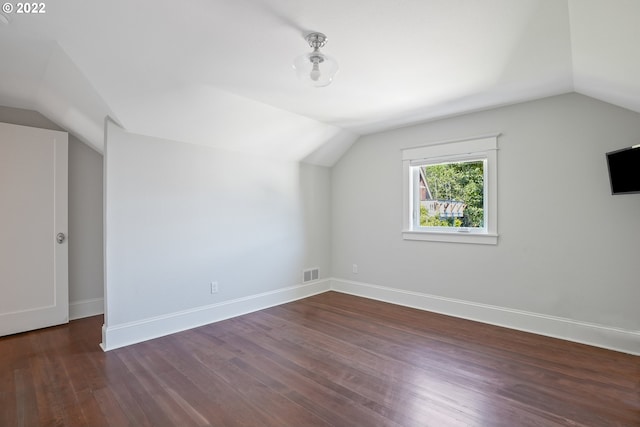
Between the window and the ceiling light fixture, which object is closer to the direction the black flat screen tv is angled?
the ceiling light fixture

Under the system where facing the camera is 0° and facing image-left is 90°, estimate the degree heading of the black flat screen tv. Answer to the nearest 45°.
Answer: approximately 45°

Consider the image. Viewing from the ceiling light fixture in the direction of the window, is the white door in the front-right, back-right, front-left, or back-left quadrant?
back-left

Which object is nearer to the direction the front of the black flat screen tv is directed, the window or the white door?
the white door

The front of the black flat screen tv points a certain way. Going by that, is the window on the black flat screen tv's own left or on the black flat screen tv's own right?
on the black flat screen tv's own right

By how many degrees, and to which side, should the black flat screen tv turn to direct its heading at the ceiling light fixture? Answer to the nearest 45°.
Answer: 0° — it already faces it
